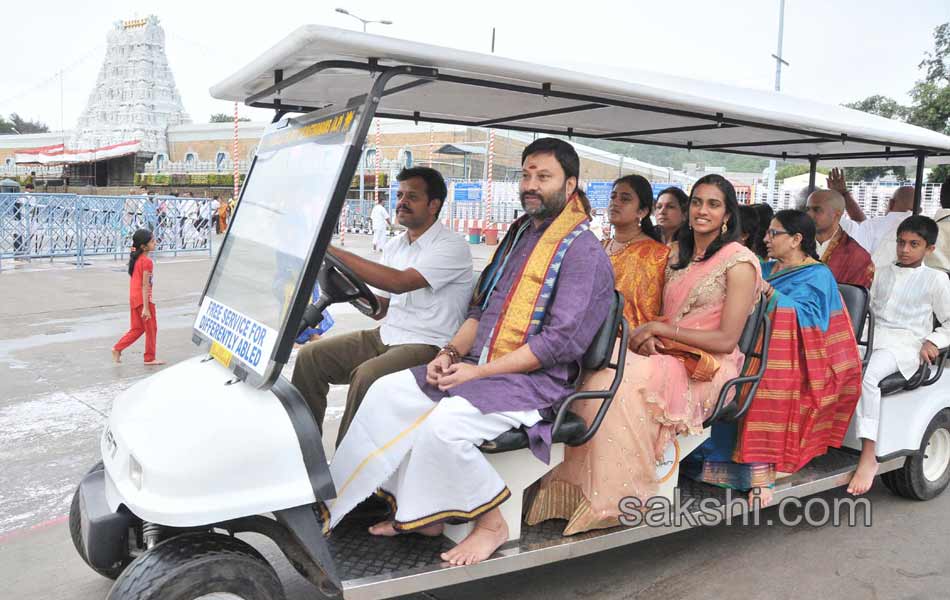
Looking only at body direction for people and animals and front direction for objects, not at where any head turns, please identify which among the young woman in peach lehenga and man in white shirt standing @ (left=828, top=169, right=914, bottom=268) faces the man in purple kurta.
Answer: the young woman in peach lehenga

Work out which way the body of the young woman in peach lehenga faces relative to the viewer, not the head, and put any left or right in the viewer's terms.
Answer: facing the viewer and to the left of the viewer

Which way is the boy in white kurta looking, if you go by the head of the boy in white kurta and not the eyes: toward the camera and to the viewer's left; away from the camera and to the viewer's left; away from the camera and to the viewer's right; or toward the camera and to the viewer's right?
toward the camera and to the viewer's left

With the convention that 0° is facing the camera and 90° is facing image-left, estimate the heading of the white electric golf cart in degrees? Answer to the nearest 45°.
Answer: approximately 45°

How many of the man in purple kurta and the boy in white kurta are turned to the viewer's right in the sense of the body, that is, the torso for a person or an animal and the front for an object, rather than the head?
0

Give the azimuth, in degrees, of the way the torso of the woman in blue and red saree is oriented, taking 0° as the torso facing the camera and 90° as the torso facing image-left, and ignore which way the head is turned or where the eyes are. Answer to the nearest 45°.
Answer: approximately 90°

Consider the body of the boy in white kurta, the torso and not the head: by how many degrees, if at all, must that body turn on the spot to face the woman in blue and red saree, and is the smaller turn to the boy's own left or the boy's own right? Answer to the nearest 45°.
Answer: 0° — they already face them
